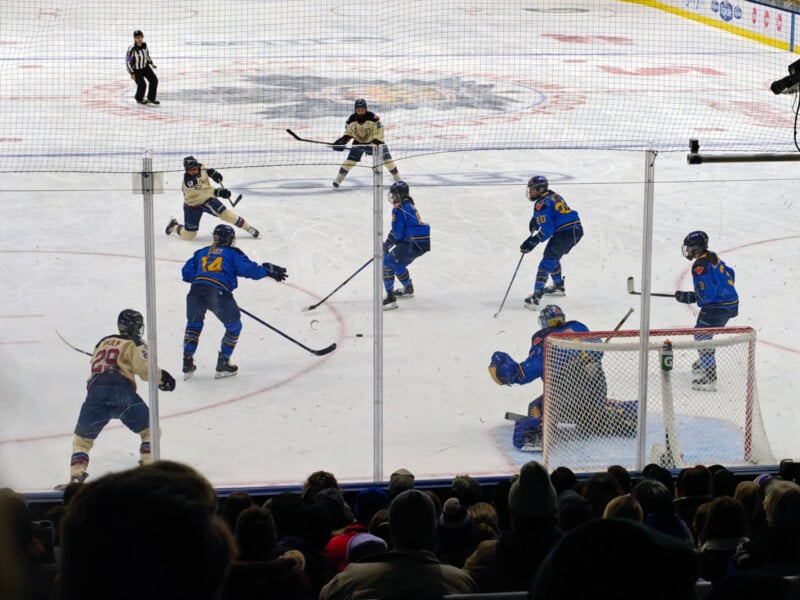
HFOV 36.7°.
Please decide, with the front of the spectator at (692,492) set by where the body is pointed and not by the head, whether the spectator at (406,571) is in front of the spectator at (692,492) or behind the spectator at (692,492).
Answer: behind

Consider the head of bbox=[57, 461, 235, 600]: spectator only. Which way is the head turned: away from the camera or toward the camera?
away from the camera

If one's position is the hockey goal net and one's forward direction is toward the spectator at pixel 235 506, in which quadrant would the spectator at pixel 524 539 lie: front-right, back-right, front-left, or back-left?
front-left

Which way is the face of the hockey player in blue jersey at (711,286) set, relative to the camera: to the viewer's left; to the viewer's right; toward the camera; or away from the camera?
to the viewer's left

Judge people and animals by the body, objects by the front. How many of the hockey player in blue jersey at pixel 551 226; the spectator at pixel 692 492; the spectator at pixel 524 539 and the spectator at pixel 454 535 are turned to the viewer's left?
1

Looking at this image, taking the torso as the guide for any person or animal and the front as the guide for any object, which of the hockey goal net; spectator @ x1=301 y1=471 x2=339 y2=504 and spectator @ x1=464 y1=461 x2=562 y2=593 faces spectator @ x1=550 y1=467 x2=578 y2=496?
spectator @ x1=464 y1=461 x2=562 y2=593

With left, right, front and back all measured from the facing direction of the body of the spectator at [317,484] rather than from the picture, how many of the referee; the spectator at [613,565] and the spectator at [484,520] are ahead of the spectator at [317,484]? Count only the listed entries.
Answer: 1

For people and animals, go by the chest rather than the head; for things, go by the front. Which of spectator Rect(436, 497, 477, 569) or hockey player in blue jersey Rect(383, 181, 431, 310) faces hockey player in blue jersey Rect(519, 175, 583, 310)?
the spectator

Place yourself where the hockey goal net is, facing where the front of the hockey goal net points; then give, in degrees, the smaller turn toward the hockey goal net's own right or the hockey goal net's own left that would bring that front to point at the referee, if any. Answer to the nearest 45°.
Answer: approximately 45° to the hockey goal net's own left

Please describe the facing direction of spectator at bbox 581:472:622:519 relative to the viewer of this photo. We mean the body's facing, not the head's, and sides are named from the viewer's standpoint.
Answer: facing away from the viewer

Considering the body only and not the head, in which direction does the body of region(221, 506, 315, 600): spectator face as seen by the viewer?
away from the camera

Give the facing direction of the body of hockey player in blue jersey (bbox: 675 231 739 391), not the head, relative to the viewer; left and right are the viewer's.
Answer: facing to the left of the viewer

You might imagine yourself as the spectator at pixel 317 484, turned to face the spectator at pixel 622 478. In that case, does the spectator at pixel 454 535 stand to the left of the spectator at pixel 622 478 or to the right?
right

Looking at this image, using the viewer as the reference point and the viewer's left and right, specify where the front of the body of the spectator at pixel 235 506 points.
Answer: facing away from the viewer

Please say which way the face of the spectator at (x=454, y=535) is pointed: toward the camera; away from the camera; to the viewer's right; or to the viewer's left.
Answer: away from the camera

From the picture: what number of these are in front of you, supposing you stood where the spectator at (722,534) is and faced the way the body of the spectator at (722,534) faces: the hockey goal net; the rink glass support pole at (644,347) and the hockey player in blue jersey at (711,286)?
3

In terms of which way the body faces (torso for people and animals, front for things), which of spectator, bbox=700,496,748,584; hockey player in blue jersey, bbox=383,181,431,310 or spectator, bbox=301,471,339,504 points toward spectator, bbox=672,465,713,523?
spectator, bbox=700,496,748,584

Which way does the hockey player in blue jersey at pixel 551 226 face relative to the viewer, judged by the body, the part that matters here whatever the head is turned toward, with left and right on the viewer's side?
facing to the left of the viewer

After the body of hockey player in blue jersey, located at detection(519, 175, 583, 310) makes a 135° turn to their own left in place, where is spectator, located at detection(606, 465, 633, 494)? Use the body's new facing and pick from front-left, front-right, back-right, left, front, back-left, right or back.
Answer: front-right

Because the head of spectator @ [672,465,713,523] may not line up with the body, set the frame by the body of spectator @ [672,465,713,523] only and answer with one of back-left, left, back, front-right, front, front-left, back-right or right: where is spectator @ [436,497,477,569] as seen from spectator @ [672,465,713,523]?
back-left

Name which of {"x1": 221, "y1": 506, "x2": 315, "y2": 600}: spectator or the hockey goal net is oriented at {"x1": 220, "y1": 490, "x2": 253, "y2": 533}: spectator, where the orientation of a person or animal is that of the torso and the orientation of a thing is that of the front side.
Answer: {"x1": 221, "y1": 506, "x2": 315, "y2": 600}: spectator

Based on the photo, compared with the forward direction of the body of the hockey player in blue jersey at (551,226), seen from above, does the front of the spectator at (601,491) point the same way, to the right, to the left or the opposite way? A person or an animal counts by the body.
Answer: to the right
